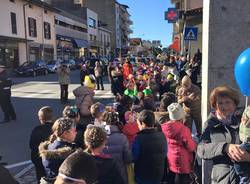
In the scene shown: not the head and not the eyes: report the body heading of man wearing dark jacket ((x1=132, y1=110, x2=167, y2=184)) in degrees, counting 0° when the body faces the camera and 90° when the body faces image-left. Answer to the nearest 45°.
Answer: approximately 180°

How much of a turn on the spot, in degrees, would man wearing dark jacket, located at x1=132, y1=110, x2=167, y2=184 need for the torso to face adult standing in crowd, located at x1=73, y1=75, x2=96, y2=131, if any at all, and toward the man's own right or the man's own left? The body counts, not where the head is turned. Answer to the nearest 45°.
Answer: approximately 45° to the man's own left

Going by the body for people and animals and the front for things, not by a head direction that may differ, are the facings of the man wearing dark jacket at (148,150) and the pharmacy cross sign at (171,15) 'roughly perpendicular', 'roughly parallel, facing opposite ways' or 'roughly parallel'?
roughly parallel, facing opposite ways

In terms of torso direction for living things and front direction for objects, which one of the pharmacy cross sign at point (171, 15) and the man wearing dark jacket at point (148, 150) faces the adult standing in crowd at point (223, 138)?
the pharmacy cross sign

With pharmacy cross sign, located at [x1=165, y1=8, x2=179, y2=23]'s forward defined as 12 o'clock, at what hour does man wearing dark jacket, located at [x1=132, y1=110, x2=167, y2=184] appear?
The man wearing dark jacket is roughly at 12 o'clock from the pharmacy cross sign.

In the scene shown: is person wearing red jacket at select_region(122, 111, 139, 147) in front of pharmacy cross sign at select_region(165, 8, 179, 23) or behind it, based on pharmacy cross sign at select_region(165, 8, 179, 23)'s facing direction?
in front

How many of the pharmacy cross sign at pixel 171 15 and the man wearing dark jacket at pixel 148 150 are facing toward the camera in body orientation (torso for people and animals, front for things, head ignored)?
1

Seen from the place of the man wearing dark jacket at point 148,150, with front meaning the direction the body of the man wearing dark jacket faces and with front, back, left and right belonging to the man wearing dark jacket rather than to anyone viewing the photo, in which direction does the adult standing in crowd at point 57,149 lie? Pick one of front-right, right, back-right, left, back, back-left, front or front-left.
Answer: back-left

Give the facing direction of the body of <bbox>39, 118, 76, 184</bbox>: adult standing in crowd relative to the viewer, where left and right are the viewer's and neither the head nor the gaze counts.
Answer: facing away from the viewer and to the right of the viewer

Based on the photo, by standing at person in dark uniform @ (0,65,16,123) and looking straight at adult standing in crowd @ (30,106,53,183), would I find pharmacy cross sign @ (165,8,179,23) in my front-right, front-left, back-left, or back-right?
back-left
